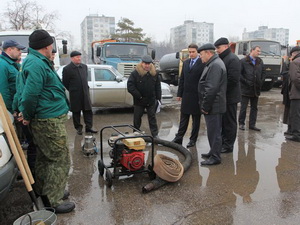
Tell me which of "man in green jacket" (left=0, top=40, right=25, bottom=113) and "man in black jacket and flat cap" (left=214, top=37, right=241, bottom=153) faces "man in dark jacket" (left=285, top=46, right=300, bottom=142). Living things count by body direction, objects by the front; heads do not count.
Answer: the man in green jacket

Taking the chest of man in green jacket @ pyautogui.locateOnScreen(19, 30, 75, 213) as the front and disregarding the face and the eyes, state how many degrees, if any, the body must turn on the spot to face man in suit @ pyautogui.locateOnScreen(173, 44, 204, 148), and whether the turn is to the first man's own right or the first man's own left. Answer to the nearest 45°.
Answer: approximately 45° to the first man's own left

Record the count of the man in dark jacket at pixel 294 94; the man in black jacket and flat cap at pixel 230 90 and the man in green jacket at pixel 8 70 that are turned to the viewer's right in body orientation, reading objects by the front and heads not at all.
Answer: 1

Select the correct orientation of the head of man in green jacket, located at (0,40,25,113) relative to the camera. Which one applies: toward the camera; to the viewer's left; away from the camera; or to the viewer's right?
to the viewer's right

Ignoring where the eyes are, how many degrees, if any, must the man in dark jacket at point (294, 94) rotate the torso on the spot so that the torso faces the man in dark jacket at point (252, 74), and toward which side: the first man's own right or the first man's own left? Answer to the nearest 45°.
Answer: approximately 45° to the first man's own right

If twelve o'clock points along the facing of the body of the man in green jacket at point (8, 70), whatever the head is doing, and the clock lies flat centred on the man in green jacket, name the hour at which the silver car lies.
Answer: The silver car is roughly at 10 o'clock from the man in green jacket.

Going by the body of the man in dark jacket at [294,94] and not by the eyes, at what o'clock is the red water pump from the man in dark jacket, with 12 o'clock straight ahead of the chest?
The red water pump is roughly at 10 o'clock from the man in dark jacket.

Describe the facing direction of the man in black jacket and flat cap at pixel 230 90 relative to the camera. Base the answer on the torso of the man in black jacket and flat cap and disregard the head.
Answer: to the viewer's left

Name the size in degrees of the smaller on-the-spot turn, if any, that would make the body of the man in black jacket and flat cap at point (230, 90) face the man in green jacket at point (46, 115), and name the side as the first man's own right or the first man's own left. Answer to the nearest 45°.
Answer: approximately 45° to the first man's own left

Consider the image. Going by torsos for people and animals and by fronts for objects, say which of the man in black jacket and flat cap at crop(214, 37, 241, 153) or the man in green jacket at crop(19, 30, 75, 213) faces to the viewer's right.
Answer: the man in green jacket

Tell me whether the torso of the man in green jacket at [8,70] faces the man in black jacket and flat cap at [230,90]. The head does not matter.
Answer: yes

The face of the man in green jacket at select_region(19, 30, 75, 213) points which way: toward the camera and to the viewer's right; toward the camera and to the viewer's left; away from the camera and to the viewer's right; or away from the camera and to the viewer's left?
away from the camera and to the viewer's right

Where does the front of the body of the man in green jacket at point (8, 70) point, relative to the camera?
to the viewer's right

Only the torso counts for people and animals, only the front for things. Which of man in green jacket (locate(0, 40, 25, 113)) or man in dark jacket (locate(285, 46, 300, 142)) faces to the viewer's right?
the man in green jacket

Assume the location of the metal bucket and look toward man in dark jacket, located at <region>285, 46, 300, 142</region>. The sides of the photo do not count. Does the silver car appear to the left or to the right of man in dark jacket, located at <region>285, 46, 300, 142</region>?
left

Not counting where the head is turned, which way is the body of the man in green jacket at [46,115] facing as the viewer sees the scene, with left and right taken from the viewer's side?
facing to the right of the viewer
